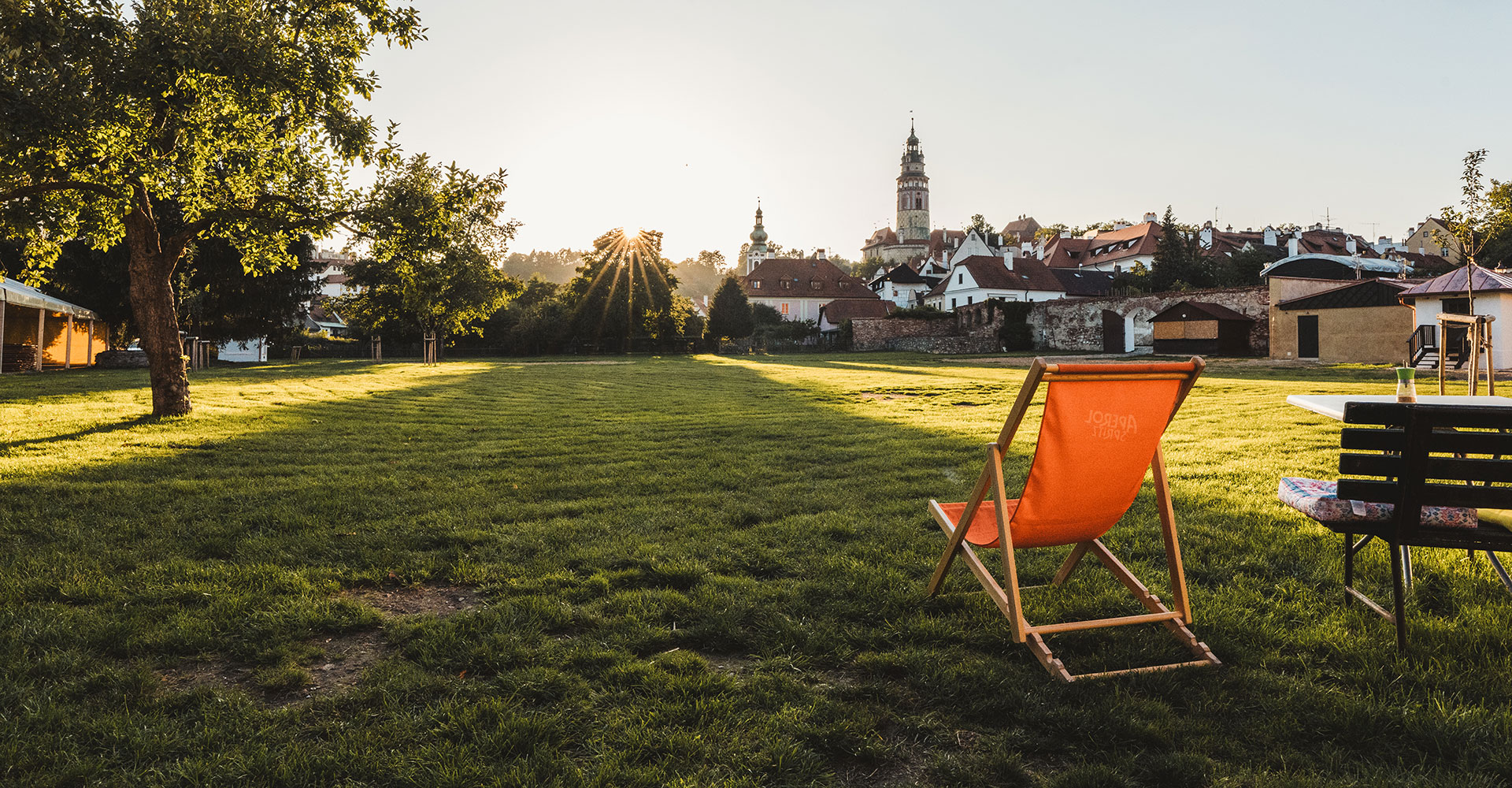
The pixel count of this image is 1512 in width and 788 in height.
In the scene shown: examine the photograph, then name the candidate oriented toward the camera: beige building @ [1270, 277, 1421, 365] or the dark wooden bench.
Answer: the beige building

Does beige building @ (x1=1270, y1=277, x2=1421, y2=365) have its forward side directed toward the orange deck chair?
yes

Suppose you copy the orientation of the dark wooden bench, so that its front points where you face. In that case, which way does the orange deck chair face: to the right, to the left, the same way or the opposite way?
the same way

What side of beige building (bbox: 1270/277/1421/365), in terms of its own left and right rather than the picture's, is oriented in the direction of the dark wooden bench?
front

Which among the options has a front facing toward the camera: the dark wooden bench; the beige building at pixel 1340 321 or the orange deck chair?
the beige building

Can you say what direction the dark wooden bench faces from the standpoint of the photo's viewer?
facing away from the viewer and to the left of the viewer

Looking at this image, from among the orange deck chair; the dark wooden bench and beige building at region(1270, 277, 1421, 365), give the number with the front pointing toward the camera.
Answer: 1

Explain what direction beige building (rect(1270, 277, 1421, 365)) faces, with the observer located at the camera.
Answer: facing the viewer

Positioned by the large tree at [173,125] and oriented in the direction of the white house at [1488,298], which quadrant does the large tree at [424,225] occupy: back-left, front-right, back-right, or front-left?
front-left

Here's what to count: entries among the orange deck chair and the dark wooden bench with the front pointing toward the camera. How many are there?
0
